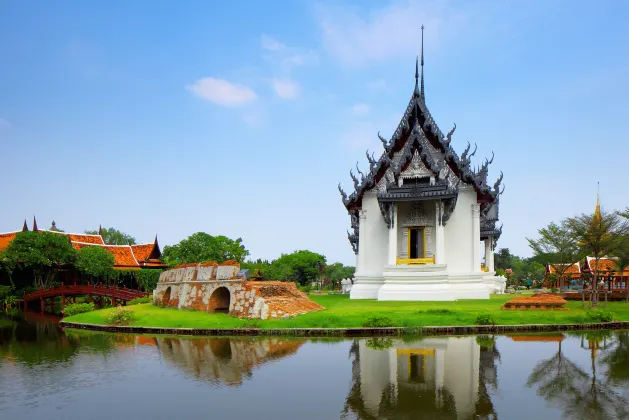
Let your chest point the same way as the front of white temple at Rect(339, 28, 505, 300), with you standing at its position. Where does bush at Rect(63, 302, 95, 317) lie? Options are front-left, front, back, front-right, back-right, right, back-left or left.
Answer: right

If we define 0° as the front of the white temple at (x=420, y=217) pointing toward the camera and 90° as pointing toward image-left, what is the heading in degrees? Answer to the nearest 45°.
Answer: approximately 0°

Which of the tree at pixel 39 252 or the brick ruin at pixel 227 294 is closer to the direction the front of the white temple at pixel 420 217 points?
the brick ruin

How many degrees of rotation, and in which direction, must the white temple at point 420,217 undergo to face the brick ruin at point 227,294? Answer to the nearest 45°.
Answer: approximately 45° to its right

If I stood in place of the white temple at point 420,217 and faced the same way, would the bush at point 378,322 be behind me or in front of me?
in front

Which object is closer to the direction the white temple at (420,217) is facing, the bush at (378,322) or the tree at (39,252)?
the bush
